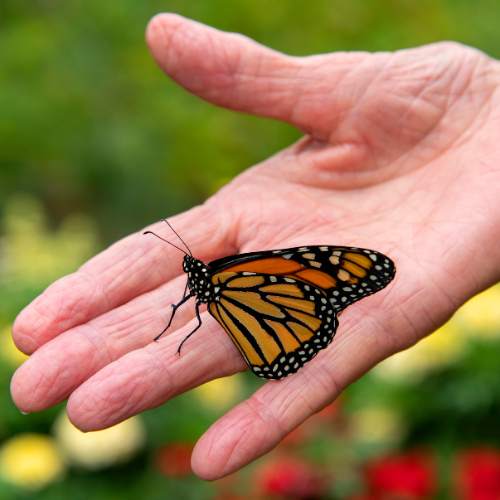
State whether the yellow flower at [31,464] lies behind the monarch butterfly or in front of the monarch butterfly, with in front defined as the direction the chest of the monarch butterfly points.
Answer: in front

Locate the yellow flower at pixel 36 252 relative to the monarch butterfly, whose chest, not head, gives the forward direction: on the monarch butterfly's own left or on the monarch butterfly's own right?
on the monarch butterfly's own right

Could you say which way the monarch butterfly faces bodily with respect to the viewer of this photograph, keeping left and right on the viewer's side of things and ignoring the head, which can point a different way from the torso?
facing to the left of the viewer

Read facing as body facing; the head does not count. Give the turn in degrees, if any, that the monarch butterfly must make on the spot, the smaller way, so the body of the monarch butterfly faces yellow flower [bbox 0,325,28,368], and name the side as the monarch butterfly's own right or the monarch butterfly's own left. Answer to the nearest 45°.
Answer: approximately 45° to the monarch butterfly's own right
